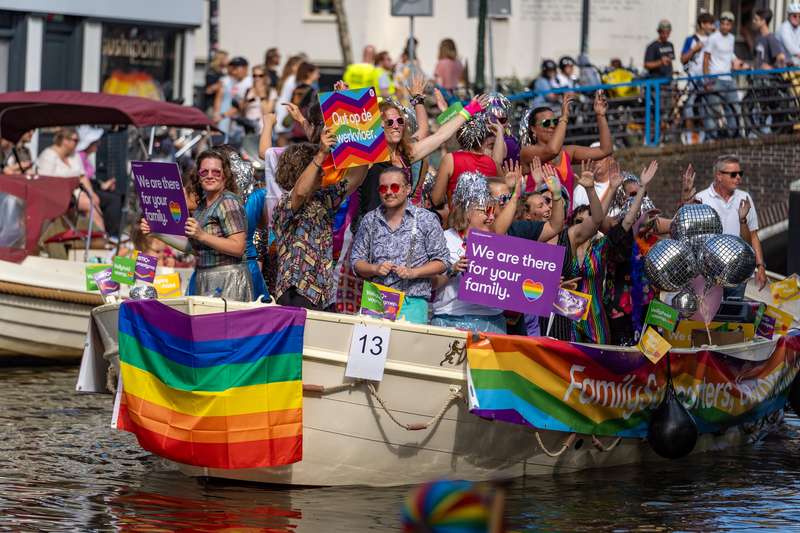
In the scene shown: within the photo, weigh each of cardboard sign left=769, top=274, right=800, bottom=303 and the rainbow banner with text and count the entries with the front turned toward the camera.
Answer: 2

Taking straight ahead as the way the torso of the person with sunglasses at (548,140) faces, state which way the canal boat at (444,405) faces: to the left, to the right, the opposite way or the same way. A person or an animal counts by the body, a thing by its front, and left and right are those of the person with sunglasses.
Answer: to the right

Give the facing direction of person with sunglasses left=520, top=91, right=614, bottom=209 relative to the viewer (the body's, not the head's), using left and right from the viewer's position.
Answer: facing the viewer and to the right of the viewer

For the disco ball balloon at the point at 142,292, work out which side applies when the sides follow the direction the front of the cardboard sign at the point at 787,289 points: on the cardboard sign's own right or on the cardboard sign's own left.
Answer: on the cardboard sign's own right

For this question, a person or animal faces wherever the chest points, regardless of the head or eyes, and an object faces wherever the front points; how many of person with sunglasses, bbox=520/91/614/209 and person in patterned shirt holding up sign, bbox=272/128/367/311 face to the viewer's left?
0

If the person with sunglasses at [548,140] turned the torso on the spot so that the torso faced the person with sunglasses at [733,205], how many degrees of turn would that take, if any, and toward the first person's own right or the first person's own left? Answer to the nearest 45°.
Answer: approximately 90° to the first person's own left

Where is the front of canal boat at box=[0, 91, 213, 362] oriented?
to the viewer's left
